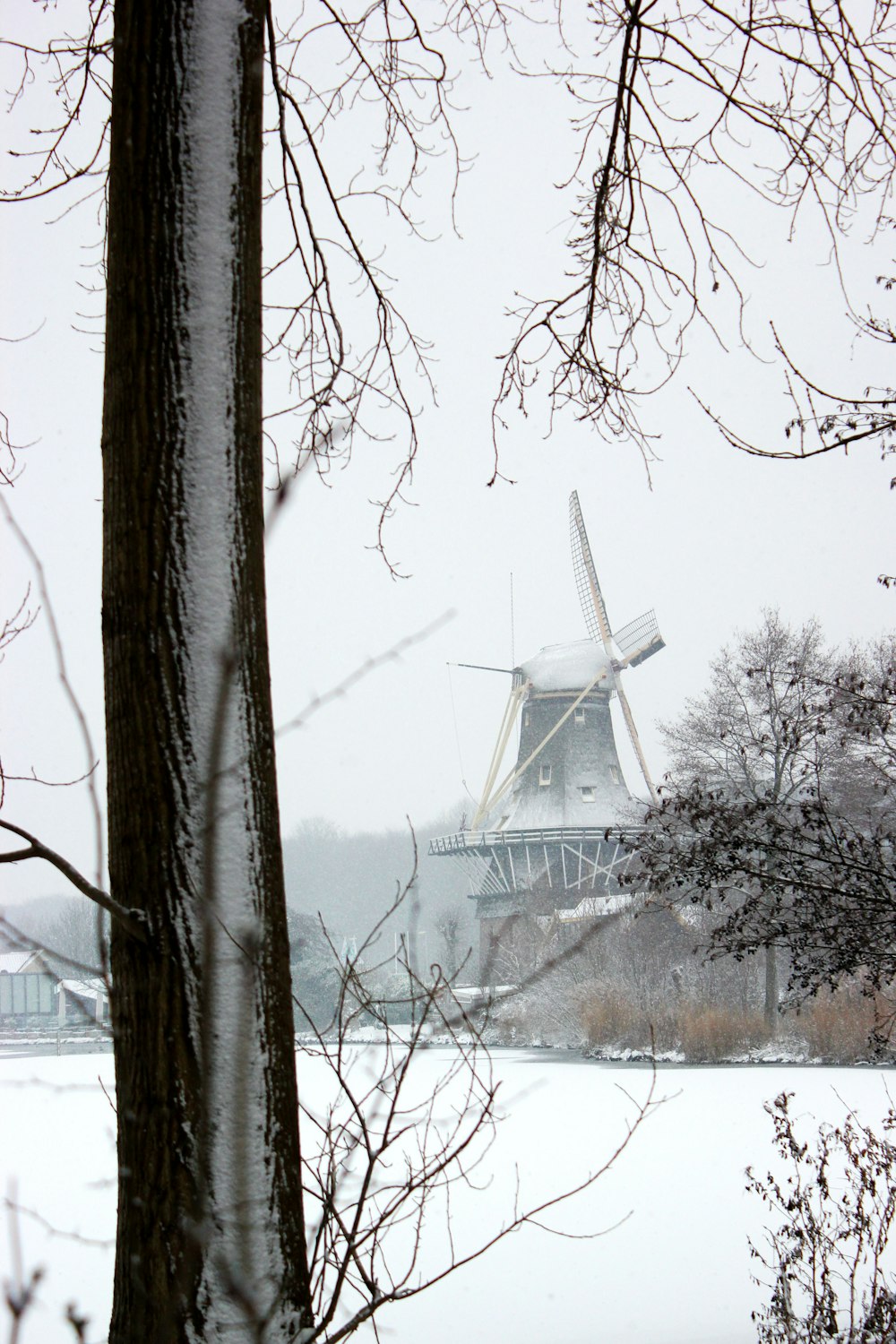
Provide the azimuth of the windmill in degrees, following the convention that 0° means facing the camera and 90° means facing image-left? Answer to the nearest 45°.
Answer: approximately 225°
